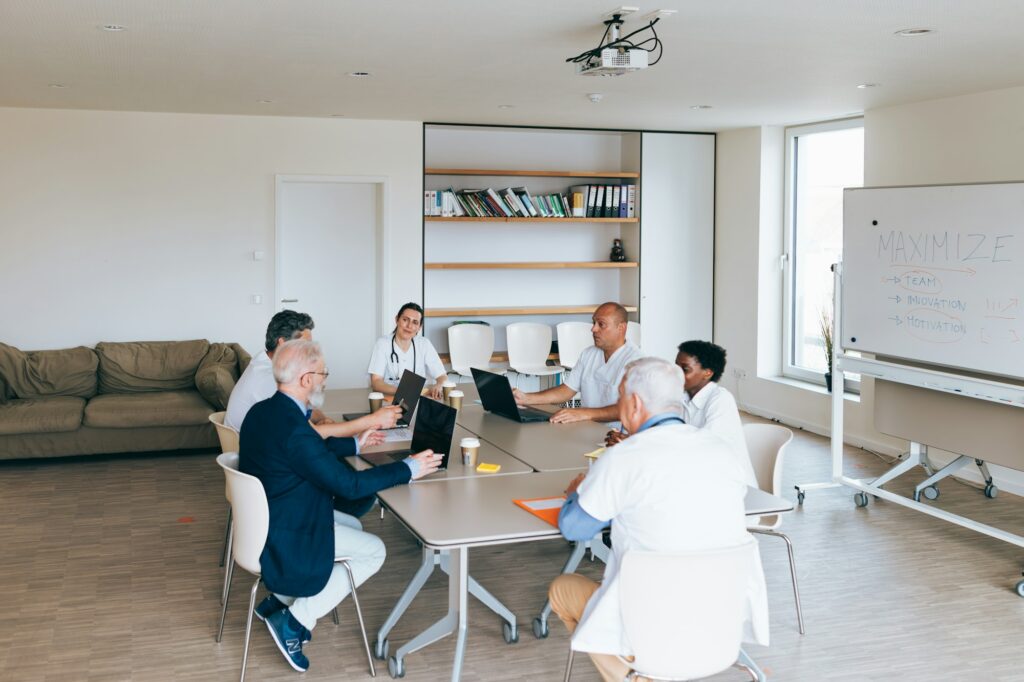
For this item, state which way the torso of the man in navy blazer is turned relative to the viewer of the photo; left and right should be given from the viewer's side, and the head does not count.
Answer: facing to the right of the viewer

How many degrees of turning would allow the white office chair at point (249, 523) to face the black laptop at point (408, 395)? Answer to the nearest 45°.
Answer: approximately 45° to its left

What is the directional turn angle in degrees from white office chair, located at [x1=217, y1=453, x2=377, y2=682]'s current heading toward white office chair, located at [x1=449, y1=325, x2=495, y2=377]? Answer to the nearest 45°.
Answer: approximately 90° to its left

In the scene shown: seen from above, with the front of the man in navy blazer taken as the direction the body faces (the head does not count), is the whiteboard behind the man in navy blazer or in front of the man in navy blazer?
in front

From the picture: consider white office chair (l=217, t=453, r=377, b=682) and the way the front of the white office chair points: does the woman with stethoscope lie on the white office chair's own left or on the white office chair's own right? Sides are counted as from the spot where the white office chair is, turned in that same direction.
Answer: on the white office chair's own left

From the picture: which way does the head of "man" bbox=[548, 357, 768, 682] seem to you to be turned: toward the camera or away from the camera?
away from the camera

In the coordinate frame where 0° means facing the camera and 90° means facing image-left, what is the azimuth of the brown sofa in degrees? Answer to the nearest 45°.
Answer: approximately 0°

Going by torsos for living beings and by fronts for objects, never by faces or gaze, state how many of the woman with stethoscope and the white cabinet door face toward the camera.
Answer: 2

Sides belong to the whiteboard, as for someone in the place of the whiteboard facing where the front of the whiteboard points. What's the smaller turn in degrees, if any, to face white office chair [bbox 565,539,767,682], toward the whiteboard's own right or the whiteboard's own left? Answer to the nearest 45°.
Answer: approximately 45° to the whiteboard's own left

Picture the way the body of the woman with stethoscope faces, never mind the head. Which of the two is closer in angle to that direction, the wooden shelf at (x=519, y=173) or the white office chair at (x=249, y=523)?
the white office chair

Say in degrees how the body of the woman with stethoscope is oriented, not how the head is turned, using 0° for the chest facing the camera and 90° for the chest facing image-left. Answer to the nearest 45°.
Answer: approximately 0°

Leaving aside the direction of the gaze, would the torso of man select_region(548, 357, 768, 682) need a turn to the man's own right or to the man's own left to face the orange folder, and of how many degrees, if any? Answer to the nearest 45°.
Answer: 0° — they already face it

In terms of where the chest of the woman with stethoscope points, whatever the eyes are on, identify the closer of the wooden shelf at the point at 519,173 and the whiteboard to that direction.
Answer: the whiteboard
